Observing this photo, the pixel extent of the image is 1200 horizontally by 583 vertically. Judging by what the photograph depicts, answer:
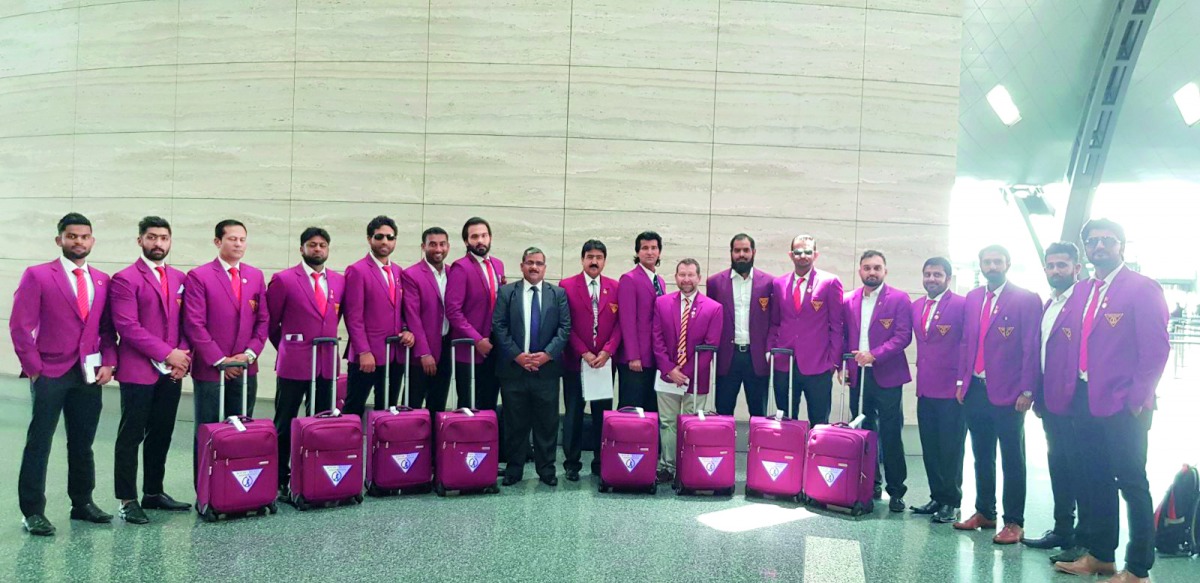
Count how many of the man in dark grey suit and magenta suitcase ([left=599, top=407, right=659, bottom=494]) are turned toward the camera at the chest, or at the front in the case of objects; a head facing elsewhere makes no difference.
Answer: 2

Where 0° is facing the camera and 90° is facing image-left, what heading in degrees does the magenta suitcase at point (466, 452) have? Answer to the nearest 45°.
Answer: approximately 0°

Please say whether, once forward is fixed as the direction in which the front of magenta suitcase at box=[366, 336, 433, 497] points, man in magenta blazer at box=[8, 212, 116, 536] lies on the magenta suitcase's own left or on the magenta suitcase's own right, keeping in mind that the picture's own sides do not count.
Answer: on the magenta suitcase's own right

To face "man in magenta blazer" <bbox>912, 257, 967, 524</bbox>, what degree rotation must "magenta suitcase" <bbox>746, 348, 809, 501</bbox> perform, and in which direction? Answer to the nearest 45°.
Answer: approximately 90° to its left

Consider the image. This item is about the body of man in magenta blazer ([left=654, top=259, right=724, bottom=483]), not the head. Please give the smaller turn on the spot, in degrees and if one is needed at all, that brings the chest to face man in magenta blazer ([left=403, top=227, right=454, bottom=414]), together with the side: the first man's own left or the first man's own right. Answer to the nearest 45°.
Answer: approximately 90° to the first man's own right
